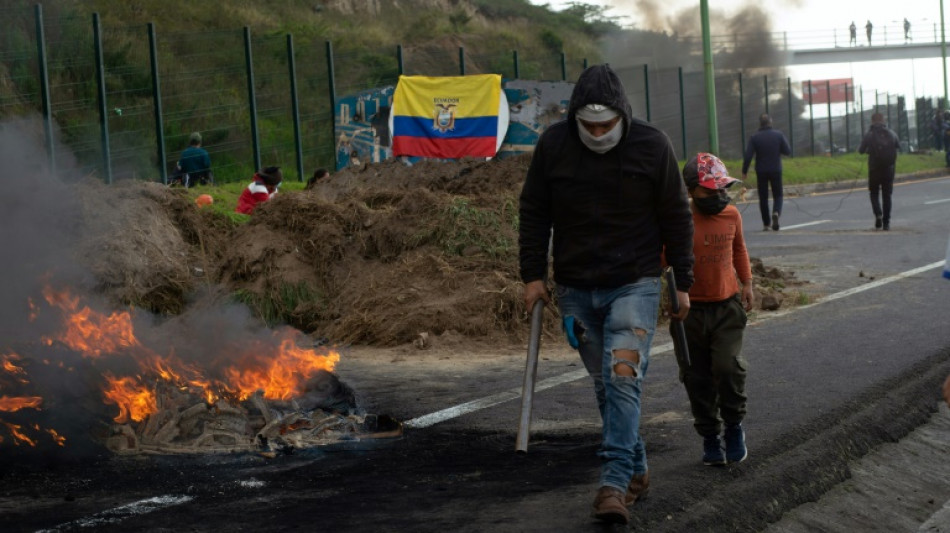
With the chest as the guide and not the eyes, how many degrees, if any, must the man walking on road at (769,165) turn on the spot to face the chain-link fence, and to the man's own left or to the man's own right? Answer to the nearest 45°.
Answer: approximately 90° to the man's own left

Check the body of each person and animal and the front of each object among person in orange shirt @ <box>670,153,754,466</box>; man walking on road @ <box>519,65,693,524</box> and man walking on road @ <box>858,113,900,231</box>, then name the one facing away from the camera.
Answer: man walking on road @ <box>858,113,900,231</box>

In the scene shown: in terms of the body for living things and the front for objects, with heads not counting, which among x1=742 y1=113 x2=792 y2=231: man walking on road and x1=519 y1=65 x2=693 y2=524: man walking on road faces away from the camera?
x1=742 y1=113 x2=792 y2=231: man walking on road

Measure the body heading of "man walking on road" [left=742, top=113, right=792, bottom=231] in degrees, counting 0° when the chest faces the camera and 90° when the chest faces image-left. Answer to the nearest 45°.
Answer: approximately 180°

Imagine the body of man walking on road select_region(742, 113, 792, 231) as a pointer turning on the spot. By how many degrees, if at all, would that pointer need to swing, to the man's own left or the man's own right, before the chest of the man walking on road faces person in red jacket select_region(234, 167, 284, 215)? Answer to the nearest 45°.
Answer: approximately 135° to the man's own left

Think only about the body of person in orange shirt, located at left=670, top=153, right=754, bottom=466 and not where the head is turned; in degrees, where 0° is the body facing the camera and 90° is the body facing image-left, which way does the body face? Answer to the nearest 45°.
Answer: approximately 0°

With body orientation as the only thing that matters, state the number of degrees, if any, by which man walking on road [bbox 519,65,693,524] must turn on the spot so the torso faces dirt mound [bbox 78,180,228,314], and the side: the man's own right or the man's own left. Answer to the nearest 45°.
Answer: approximately 135° to the man's own right

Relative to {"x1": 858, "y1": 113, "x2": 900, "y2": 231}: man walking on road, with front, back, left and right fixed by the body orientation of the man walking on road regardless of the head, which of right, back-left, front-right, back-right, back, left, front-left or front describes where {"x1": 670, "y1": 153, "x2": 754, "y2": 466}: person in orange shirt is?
back

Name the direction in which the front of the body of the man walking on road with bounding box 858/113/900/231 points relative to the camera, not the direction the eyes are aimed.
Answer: away from the camera
